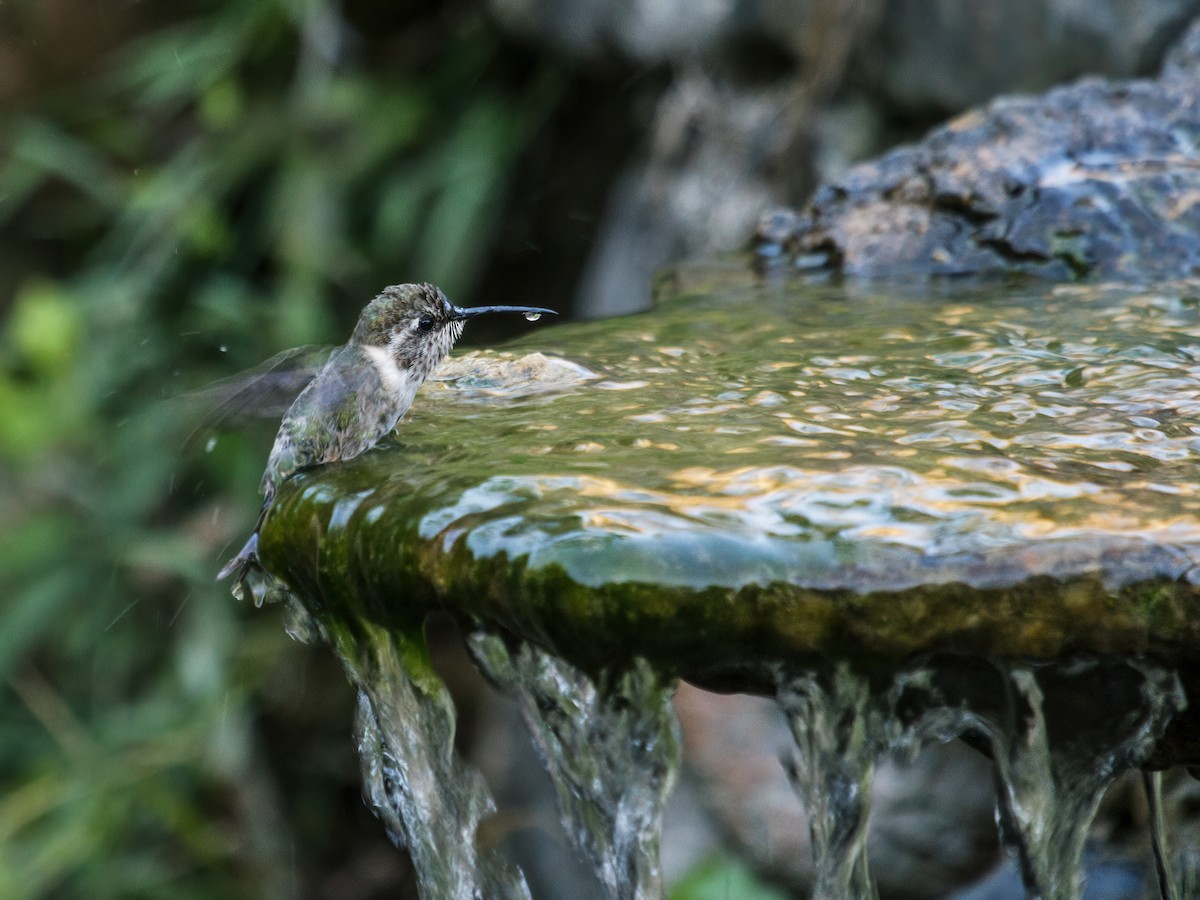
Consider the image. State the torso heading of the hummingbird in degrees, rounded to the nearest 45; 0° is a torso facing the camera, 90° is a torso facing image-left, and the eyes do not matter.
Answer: approximately 270°

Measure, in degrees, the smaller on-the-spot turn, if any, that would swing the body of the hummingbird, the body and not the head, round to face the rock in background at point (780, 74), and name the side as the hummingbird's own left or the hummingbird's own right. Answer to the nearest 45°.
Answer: approximately 45° to the hummingbird's own left

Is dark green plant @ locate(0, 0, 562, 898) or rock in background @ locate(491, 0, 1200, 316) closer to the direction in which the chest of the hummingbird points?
the rock in background

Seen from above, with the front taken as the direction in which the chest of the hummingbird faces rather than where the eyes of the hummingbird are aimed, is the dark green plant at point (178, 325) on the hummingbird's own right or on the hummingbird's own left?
on the hummingbird's own left
